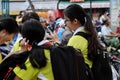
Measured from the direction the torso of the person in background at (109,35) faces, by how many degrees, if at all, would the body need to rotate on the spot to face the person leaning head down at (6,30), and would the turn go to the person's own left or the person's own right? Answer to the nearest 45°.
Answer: approximately 90° to the person's own right

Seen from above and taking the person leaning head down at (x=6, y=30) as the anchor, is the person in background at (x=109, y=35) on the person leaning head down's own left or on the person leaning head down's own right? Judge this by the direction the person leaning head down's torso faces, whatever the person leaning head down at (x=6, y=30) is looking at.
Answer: on the person leaning head down's own left

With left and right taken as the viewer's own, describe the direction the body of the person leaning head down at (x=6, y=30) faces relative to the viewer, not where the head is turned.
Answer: facing to the right of the viewer
